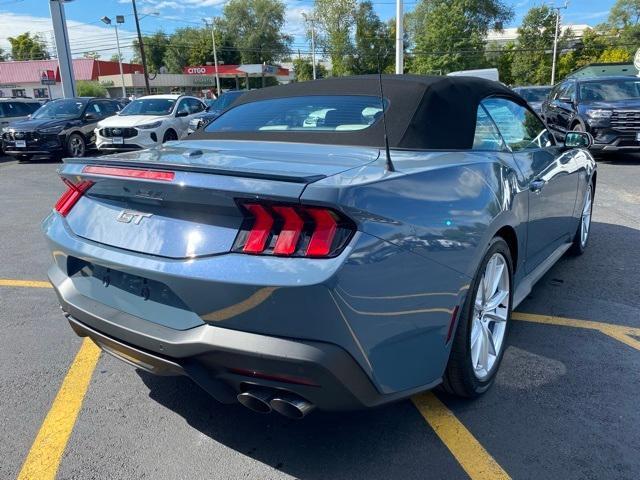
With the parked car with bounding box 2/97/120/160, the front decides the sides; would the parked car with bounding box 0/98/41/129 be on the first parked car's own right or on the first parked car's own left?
on the first parked car's own right

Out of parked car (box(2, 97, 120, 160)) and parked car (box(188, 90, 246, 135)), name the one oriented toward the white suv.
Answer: parked car (box(188, 90, 246, 135))

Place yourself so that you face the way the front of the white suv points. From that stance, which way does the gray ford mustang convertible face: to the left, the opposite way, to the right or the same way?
the opposite way

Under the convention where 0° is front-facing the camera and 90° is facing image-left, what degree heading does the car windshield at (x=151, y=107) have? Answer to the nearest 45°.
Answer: approximately 45°

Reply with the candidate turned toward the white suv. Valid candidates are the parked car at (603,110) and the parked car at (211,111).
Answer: the parked car at (211,111)

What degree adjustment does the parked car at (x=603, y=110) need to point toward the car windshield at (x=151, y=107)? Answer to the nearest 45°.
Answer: approximately 135° to its right

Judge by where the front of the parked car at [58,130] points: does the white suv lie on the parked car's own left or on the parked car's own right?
on the parked car's own left

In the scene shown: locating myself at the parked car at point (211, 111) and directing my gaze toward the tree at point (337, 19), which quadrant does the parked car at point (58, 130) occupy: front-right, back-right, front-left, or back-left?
back-left

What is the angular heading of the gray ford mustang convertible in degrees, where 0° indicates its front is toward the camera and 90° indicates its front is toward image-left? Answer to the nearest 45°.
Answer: approximately 225°

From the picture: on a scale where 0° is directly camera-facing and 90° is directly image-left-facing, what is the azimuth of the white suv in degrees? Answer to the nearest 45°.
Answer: approximately 45°
